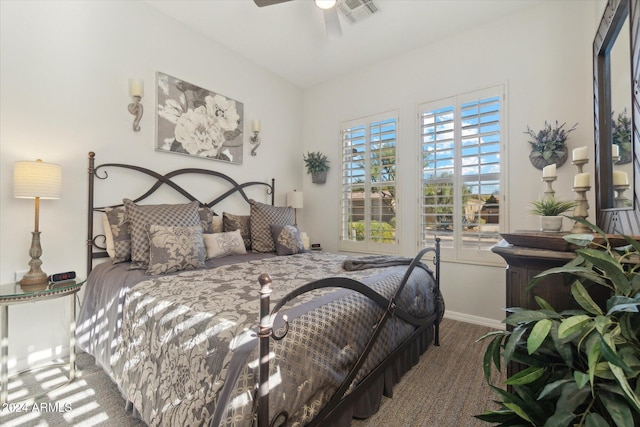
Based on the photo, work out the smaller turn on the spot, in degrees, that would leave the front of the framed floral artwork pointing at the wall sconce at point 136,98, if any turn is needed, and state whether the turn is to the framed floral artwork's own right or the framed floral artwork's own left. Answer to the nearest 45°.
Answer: approximately 90° to the framed floral artwork's own right

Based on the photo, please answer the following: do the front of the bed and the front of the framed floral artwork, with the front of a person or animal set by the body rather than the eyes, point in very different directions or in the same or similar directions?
same or similar directions

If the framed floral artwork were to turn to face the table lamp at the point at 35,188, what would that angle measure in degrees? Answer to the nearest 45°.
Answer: approximately 90° to its right

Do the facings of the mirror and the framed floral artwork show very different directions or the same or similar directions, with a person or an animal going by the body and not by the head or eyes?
very different directions

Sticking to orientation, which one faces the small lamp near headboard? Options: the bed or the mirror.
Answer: the mirror

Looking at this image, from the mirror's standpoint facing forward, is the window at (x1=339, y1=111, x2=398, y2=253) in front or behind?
in front

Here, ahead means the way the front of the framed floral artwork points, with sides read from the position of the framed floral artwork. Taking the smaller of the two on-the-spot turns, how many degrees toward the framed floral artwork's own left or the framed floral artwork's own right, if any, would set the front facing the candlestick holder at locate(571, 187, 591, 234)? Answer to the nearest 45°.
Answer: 0° — it already faces it

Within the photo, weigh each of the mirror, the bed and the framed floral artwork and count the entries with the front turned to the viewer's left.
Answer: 1

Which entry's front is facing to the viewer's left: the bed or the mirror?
the mirror

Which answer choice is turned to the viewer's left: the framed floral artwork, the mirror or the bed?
the mirror

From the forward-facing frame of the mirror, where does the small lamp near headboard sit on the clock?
The small lamp near headboard is roughly at 12 o'clock from the mirror.

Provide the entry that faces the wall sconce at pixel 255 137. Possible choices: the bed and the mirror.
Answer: the mirror

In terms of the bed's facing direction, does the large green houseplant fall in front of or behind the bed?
in front

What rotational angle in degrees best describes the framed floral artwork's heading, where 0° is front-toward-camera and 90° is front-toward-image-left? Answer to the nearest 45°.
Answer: approximately 315°

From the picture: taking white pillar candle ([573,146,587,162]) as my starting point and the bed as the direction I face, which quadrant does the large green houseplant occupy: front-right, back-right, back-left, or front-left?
front-left

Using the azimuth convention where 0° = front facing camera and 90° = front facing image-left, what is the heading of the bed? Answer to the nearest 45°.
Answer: approximately 315°

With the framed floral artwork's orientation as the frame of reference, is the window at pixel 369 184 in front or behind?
in front

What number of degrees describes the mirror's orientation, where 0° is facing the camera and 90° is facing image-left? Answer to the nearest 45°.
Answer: approximately 90°

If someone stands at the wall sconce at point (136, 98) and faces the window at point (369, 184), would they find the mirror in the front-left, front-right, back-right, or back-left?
front-right
